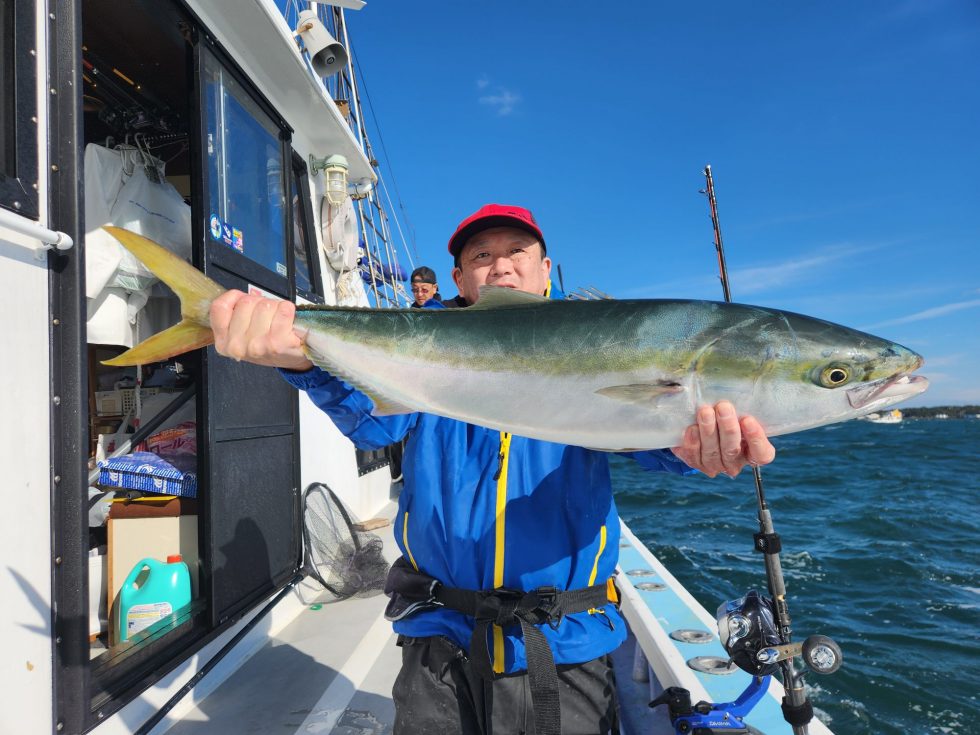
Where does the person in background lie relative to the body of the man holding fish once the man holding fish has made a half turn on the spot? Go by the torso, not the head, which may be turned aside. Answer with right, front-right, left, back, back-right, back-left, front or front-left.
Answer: front

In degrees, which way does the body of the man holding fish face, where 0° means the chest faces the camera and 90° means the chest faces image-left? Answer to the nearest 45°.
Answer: approximately 0°

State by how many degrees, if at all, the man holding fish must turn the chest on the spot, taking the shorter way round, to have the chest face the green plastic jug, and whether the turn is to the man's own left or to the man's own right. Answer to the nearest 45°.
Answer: approximately 135° to the man's own right

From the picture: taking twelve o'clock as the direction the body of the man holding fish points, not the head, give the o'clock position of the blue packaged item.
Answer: The blue packaged item is roughly at 4 o'clock from the man holding fish.

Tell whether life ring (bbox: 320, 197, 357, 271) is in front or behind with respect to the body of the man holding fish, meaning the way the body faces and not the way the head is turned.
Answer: behind

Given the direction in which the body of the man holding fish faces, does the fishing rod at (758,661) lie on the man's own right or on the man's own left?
on the man's own left

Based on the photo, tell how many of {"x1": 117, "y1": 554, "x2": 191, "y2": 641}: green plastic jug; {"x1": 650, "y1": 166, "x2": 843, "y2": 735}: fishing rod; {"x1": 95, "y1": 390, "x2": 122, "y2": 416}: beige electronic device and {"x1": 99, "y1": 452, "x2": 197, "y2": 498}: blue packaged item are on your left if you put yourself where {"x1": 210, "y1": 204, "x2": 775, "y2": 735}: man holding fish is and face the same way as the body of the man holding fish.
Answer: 1

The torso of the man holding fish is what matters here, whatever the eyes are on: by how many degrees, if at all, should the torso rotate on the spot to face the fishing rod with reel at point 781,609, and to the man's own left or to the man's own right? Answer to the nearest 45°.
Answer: approximately 90° to the man's own left
